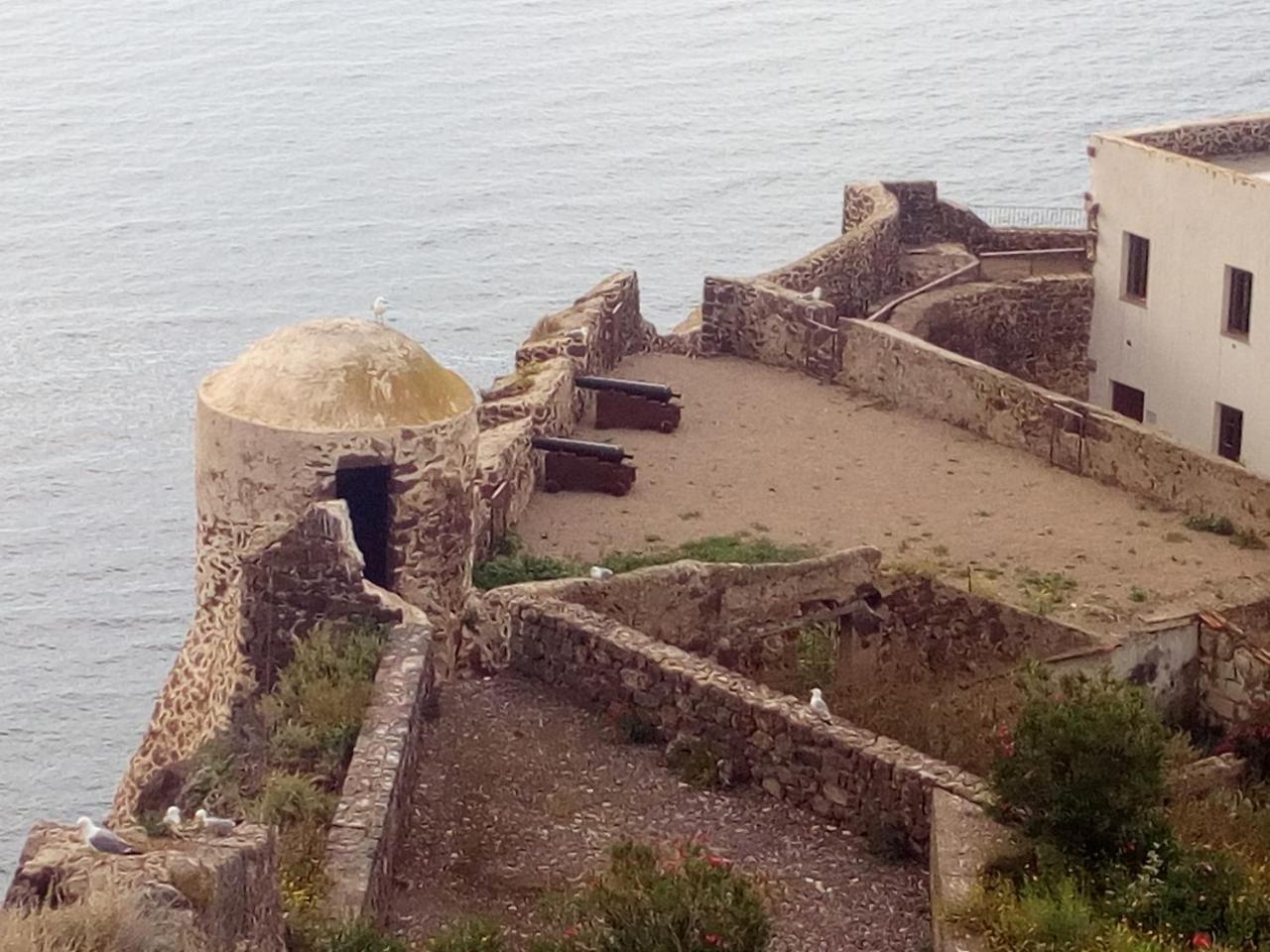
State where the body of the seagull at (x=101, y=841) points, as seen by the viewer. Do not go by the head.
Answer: to the viewer's left

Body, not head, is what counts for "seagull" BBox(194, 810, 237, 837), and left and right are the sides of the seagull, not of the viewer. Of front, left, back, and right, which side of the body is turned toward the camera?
left

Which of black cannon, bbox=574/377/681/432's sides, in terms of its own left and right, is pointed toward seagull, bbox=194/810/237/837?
left

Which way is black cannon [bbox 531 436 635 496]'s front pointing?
to the viewer's left

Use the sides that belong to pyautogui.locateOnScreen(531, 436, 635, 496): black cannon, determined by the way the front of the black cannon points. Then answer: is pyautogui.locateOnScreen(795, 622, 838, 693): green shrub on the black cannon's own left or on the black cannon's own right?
on the black cannon's own left

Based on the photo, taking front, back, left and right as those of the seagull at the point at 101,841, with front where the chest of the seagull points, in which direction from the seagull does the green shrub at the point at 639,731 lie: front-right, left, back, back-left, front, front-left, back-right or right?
back-right

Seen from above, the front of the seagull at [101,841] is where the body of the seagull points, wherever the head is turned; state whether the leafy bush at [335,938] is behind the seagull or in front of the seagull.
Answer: behind

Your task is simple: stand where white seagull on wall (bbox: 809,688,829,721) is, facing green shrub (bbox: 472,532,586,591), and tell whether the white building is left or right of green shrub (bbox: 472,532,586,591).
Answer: right

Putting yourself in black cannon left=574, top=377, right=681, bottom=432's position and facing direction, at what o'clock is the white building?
The white building is roughly at 5 o'clock from the black cannon.

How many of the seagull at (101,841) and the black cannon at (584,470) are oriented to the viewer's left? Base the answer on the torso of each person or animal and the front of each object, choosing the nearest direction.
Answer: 2

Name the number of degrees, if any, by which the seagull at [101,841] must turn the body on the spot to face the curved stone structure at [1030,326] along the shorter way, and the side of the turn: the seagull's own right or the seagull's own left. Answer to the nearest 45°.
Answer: approximately 135° to the seagull's own right

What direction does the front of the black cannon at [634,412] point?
to the viewer's left

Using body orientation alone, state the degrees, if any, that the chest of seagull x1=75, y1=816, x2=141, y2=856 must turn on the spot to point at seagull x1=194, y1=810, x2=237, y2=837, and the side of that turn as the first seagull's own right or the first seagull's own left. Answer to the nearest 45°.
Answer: approximately 135° to the first seagull's own right
